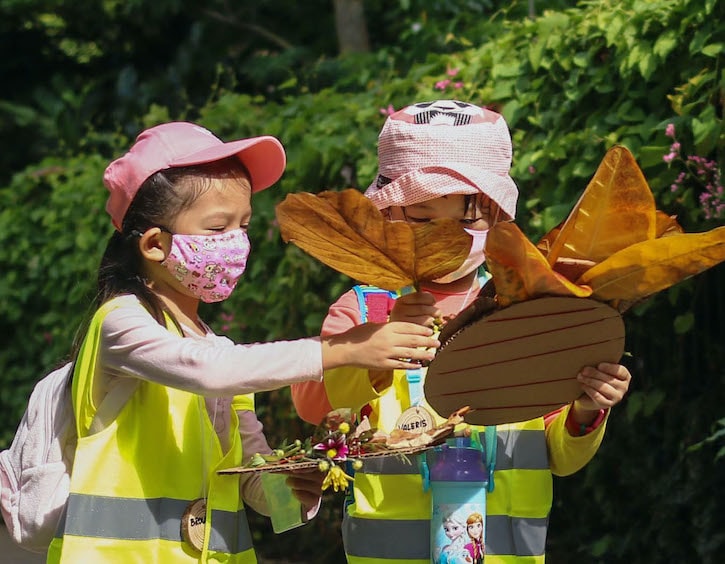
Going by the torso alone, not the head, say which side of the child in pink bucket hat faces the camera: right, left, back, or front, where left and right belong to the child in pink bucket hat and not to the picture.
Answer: front

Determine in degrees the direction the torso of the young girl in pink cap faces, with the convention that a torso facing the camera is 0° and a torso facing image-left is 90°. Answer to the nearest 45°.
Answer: approximately 315°

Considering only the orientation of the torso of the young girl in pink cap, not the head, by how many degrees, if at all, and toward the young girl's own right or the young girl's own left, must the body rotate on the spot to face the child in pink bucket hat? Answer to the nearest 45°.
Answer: approximately 45° to the young girl's own left

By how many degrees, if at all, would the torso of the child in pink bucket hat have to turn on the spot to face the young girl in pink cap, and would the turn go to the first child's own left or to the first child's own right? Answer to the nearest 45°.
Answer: approximately 90° to the first child's own right

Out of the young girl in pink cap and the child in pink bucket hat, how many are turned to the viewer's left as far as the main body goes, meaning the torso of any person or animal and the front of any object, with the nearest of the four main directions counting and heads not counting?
0
